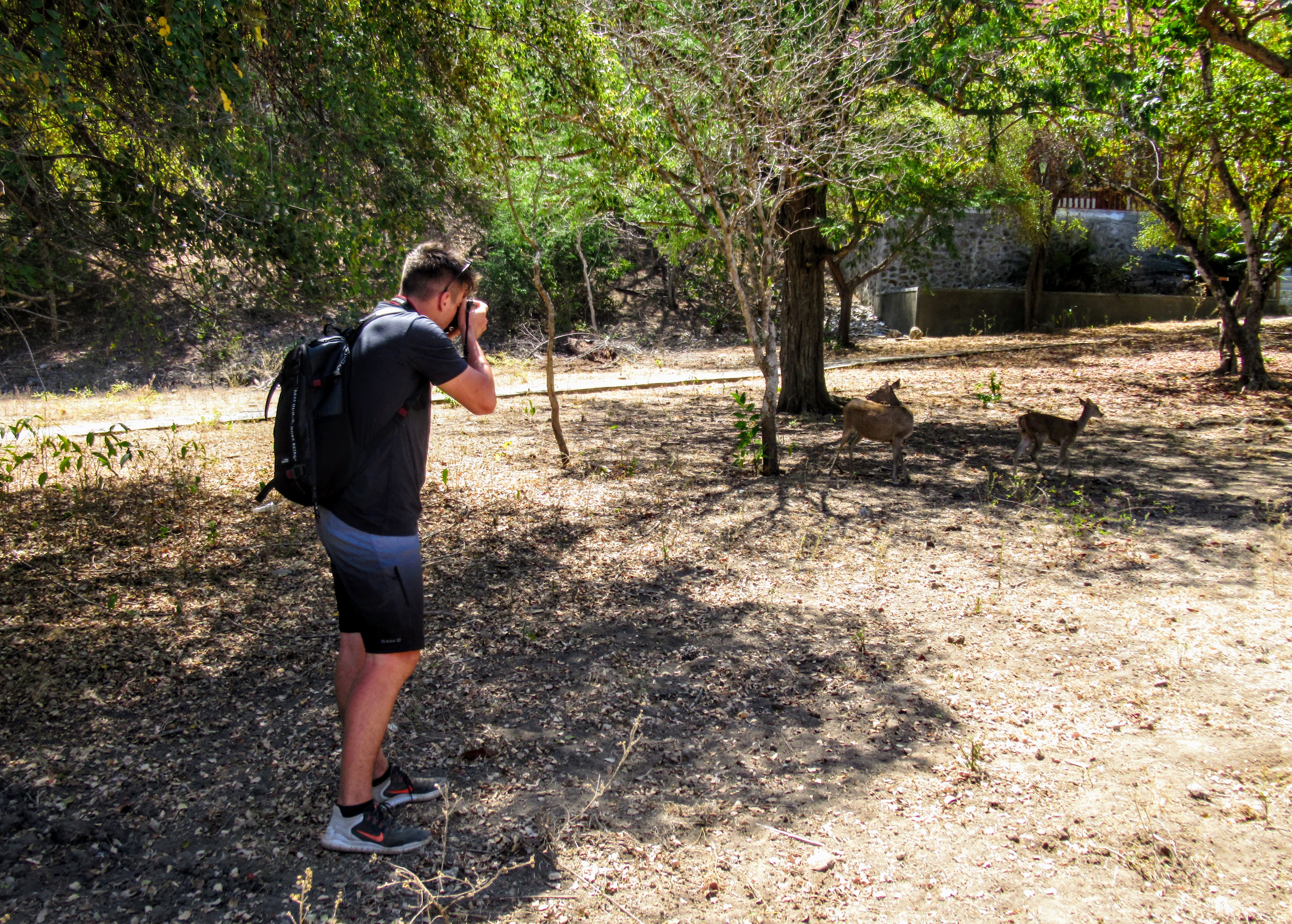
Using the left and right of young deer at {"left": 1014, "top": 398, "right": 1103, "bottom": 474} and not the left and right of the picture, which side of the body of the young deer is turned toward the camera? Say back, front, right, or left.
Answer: right

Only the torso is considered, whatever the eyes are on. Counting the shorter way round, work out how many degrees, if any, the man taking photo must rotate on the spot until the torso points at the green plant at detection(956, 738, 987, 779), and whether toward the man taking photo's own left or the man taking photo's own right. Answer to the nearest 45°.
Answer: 0° — they already face it

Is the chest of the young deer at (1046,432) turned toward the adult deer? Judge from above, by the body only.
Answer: no

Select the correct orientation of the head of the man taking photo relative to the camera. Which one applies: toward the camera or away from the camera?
away from the camera

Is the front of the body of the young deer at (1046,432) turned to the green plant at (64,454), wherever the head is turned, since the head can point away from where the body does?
no

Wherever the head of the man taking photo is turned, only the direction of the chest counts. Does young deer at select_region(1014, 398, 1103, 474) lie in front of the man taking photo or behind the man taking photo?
in front

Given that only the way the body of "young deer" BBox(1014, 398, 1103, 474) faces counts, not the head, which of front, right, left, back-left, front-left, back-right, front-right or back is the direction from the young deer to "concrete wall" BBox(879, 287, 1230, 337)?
left

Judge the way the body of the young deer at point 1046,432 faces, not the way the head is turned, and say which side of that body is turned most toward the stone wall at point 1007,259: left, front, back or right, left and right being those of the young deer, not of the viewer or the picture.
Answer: left

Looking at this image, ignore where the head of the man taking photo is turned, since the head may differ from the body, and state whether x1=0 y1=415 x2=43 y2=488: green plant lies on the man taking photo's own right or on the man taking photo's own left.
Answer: on the man taking photo's own left

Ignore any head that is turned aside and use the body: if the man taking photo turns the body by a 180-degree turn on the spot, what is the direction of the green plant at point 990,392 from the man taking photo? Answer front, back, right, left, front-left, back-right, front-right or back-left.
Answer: back-right

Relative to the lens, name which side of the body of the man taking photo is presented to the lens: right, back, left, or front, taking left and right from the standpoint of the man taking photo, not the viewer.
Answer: right

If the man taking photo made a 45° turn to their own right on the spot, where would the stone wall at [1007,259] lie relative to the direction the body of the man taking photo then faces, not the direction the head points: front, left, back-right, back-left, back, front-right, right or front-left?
left

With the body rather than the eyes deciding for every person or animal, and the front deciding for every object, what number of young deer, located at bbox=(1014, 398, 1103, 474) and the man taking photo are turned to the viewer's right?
2
